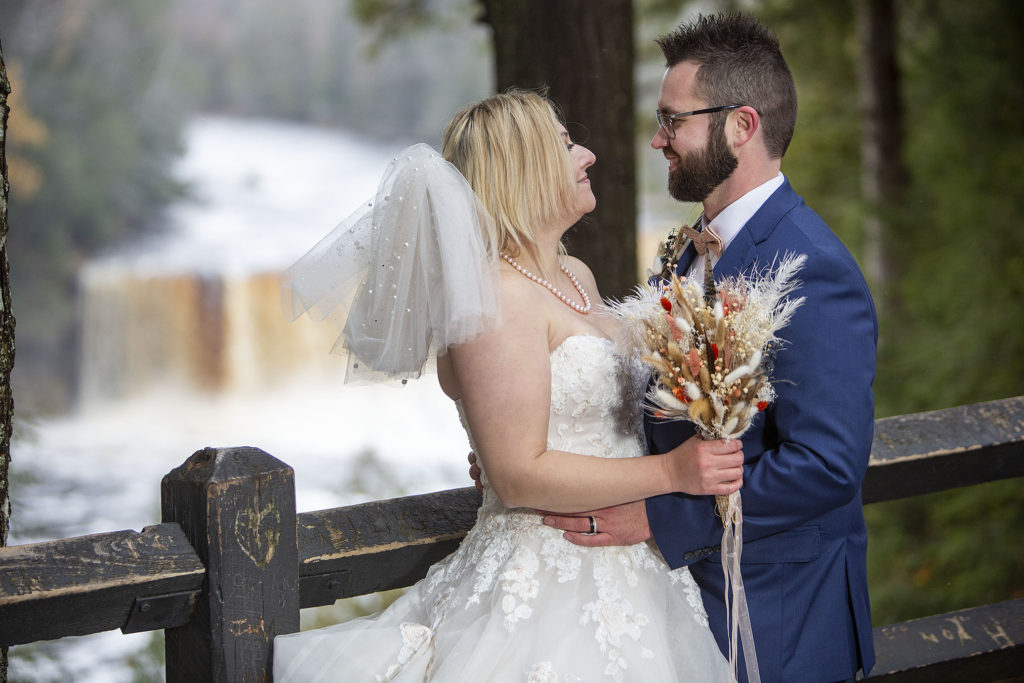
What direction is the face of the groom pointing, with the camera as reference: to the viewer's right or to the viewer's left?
to the viewer's left

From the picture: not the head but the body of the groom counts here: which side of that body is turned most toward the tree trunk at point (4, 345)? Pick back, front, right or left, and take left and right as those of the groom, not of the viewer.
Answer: front

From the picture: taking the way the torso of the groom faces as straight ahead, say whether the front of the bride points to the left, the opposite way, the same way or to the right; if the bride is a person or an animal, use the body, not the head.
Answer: the opposite way

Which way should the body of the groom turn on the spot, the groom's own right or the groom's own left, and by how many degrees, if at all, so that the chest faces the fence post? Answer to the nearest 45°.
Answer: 0° — they already face it

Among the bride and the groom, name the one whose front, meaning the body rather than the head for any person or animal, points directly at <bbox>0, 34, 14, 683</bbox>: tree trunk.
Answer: the groom

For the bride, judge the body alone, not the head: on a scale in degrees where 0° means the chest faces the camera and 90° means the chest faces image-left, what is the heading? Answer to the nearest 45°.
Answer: approximately 270°

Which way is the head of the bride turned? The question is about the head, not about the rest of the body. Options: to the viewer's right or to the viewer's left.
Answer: to the viewer's right

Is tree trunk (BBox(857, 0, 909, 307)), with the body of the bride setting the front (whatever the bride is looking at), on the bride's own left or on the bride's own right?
on the bride's own left

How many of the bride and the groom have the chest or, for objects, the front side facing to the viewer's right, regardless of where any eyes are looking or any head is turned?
1

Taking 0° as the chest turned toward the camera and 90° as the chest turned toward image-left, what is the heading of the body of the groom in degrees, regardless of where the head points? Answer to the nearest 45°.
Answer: approximately 90°
